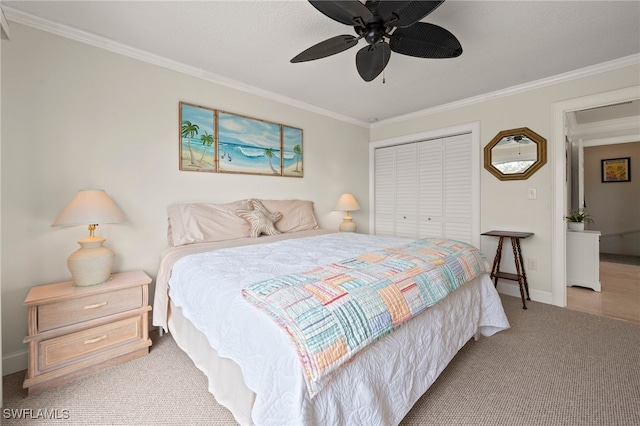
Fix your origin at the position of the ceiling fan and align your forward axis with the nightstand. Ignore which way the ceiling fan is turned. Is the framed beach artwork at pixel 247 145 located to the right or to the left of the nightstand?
right

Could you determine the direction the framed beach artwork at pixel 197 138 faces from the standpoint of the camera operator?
facing the viewer and to the right of the viewer

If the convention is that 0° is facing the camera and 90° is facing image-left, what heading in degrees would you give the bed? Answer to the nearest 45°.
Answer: approximately 315°

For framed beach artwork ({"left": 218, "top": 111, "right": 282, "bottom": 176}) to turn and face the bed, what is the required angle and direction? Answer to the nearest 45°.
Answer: approximately 45° to its right

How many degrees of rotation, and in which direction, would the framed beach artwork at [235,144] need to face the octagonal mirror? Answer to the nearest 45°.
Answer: approximately 45° to its left

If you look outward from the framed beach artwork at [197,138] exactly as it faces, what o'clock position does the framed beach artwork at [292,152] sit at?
the framed beach artwork at [292,152] is roughly at 10 o'clock from the framed beach artwork at [197,138].

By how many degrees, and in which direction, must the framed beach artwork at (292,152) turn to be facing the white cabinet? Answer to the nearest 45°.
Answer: approximately 45° to its left

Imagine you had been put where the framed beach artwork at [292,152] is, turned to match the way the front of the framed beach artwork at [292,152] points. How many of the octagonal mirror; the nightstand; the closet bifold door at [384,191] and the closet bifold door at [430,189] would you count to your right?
1

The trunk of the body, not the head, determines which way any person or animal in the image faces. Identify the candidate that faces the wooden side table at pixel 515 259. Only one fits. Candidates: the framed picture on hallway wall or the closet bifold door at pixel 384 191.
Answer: the framed picture on hallway wall

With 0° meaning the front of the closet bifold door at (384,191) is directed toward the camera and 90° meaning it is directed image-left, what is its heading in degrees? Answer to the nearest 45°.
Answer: approximately 45°

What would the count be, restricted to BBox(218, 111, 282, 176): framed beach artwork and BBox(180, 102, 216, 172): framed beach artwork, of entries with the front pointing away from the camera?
0
